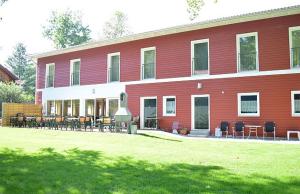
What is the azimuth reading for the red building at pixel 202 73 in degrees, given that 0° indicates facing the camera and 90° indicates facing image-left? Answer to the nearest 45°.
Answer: approximately 45°

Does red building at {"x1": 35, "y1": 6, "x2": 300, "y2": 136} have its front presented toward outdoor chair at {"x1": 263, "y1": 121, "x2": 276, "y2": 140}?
no

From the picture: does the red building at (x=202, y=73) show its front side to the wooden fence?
no

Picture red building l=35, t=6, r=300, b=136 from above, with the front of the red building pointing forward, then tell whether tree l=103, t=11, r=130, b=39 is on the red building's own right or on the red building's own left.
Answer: on the red building's own right
